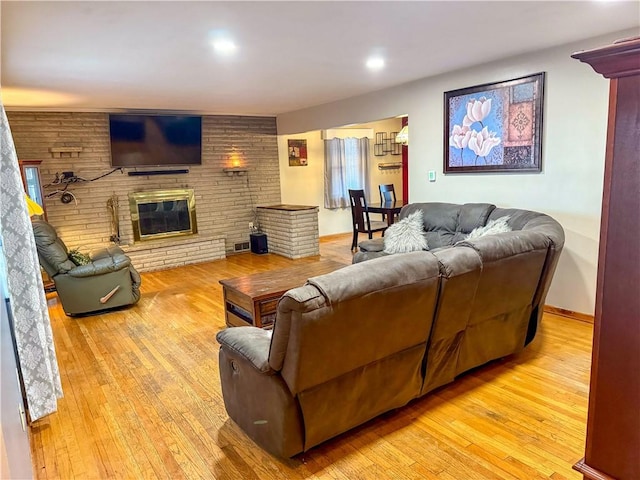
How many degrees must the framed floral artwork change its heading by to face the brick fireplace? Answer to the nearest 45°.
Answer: approximately 45° to its right

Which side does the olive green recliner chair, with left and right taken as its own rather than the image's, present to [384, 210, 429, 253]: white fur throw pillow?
front

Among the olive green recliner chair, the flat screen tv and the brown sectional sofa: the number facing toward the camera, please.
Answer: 1

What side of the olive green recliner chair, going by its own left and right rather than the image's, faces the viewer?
right

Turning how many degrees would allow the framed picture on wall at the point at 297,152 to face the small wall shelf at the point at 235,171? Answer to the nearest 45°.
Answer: approximately 45° to its right

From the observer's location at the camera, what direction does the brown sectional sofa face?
facing away from the viewer and to the left of the viewer

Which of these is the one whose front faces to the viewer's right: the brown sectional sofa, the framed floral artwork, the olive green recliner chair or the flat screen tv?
the olive green recliner chair

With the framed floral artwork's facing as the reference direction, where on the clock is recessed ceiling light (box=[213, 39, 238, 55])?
The recessed ceiling light is roughly at 12 o'clock from the framed floral artwork.

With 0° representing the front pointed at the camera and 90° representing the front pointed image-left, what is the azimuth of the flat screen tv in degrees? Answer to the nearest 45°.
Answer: approximately 0°

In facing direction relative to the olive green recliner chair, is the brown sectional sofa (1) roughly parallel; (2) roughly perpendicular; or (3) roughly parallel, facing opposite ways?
roughly perpendicular

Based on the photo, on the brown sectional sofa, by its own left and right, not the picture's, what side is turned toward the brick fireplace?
front
